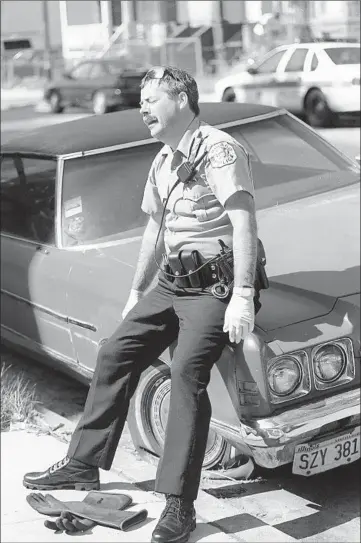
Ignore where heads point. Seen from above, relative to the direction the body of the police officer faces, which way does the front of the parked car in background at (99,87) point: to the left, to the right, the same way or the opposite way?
to the right

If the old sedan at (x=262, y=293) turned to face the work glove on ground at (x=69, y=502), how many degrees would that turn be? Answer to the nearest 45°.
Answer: approximately 90° to its right

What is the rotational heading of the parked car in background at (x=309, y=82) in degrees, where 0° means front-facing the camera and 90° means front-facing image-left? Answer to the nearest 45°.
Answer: approximately 135°

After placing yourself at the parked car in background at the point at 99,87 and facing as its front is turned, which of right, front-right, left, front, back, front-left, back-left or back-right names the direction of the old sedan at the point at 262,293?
back-left

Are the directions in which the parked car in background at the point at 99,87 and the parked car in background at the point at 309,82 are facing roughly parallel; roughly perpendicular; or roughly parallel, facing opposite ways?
roughly parallel

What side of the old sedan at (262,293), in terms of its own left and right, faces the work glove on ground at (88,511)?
right

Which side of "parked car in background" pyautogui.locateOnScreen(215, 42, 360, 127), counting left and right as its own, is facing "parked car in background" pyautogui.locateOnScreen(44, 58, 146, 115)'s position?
front

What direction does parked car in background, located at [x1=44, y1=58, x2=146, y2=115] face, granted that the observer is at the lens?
facing away from the viewer and to the left of the viewer

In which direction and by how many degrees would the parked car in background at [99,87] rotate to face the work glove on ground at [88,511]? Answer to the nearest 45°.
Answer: approximately 135° to its left

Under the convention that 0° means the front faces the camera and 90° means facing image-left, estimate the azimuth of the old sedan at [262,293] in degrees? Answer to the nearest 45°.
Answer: approximately 315°

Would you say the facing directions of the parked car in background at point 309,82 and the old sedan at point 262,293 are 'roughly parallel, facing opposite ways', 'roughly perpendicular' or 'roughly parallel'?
roughly parallel, facing opposite ways

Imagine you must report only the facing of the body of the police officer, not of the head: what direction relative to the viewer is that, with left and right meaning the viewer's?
facing the viewer and to the left of the viewer

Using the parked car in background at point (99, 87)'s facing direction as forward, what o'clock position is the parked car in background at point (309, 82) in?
the parked car in background at point (309, 82) is roughly at 7 o'clock from the parked car in background at point (99, 87).

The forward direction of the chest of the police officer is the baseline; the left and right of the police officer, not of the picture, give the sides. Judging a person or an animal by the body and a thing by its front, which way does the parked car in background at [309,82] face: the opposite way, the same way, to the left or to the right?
to the right

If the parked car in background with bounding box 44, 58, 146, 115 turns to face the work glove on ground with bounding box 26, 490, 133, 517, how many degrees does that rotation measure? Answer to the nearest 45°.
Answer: approximately 135° to its left

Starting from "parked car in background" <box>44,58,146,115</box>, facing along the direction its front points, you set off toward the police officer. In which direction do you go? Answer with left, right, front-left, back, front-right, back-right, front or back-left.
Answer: back-left

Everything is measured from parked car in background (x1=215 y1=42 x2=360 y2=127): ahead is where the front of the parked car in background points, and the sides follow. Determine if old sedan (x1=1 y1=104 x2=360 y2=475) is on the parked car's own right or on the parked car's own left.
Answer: on the parked car's own left

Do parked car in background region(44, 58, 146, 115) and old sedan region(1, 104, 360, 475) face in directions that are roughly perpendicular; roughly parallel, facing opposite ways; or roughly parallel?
roughly parallel, facing opposite ways
